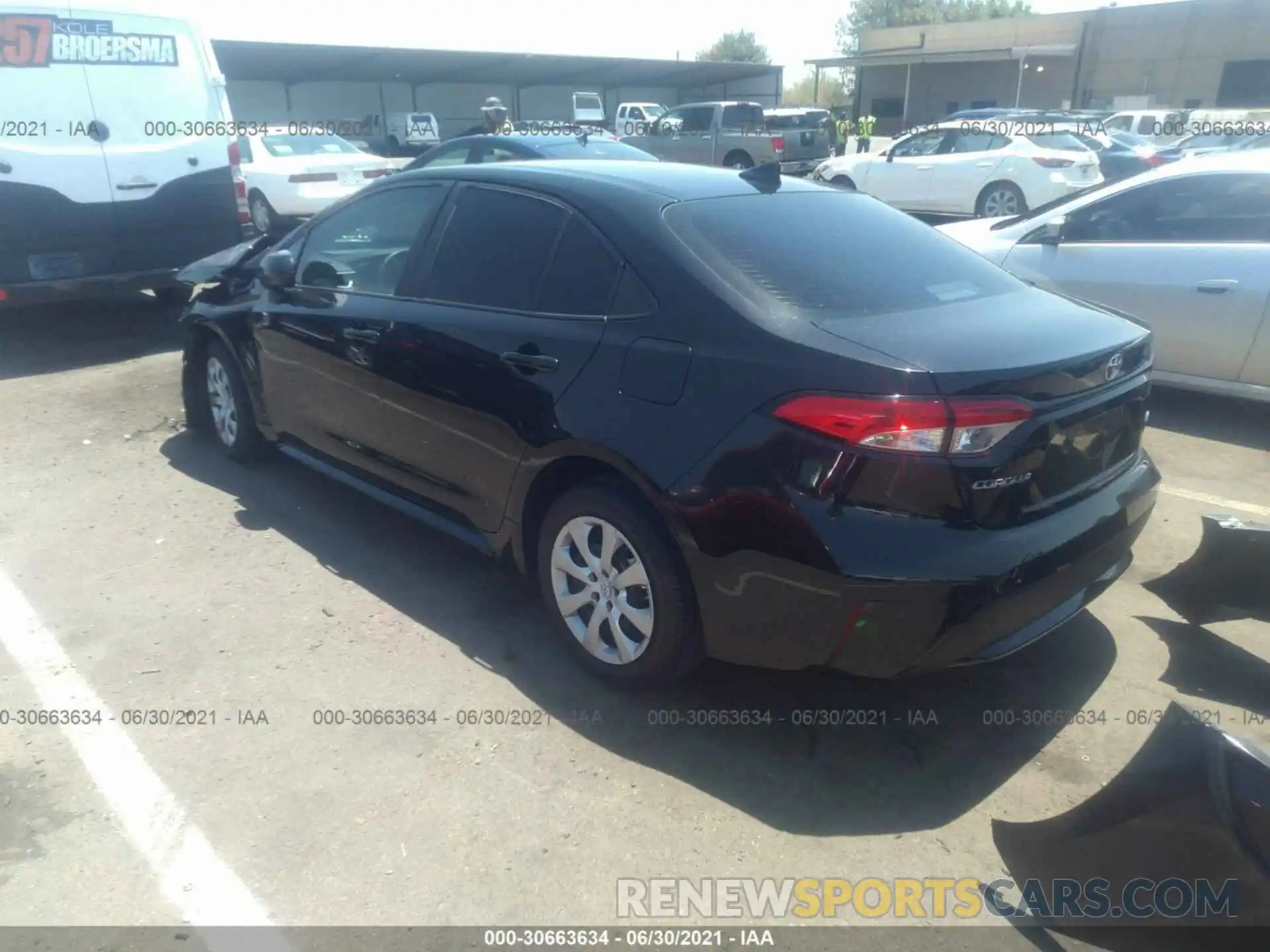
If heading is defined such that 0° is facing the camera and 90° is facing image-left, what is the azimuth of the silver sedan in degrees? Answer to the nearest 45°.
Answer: approximately 90°

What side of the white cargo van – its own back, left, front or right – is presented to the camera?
back

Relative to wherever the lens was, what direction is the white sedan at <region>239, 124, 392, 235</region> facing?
facing away from the viewer and to the left of the viewer

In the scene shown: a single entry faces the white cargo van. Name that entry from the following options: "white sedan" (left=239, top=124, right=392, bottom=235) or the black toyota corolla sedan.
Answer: the black toyota corolla sedan

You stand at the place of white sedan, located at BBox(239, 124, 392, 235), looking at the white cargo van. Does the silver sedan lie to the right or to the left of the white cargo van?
left

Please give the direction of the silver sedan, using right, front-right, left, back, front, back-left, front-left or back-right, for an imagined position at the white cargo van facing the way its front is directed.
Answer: back-right

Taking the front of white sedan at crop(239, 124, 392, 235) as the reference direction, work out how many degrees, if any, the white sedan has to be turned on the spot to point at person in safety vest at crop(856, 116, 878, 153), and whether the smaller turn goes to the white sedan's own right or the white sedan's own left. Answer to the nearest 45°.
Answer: approximately 90° to the white sedan's own right

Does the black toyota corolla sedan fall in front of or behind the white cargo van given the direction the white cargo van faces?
behind

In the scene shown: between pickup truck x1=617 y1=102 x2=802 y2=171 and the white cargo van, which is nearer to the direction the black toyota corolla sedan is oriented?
the white cargo van

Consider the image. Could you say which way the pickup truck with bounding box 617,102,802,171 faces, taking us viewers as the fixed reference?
facing to the left of the viewer

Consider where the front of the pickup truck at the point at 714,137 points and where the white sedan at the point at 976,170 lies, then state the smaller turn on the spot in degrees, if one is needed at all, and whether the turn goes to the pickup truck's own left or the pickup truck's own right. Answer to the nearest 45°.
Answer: approximately 135° to the pickup truck's own left

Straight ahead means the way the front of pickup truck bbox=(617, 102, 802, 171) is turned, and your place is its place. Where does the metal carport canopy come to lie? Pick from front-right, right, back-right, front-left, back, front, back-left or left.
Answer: front-right

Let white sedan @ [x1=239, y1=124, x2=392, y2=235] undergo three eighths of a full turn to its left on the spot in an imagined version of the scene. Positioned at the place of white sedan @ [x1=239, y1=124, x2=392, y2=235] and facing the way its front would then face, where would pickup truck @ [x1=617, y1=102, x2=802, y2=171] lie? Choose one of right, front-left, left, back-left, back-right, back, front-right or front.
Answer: back-left

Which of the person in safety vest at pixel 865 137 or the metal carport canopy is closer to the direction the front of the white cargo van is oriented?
the metal carport canopy

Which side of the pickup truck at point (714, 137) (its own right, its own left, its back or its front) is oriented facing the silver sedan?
left
